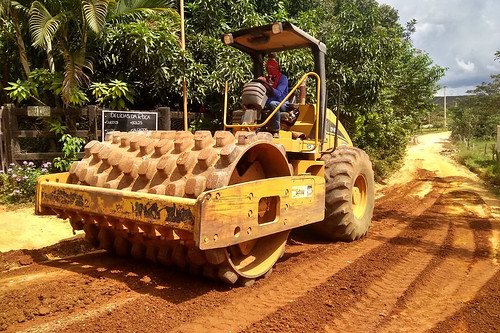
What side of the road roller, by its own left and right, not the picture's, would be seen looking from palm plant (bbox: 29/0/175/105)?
right

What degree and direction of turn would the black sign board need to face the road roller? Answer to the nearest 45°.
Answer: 0° — it already faces it

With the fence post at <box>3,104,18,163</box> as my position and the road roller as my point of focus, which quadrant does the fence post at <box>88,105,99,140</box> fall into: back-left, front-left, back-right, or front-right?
front-left

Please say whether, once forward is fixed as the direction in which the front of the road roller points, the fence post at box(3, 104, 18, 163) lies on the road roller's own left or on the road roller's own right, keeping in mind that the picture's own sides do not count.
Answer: on the road roller's own right

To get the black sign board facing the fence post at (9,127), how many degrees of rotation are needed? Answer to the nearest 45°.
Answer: approximately 90° to its right

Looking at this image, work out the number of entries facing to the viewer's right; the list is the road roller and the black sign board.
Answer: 0

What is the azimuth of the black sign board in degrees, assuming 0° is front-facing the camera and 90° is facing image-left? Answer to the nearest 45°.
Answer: approximately 0°

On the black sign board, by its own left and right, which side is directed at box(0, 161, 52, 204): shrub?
right

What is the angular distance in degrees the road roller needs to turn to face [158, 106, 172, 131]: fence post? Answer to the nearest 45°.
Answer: approximately 135° to its right
